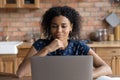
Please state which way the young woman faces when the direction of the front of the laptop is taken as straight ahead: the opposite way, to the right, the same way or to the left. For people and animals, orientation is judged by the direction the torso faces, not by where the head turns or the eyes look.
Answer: the opposite way

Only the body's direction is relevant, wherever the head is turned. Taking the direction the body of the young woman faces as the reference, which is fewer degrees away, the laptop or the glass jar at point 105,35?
the laptop

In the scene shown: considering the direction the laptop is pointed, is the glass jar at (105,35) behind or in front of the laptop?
in front

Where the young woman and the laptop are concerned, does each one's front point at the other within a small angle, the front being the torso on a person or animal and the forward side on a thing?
yes

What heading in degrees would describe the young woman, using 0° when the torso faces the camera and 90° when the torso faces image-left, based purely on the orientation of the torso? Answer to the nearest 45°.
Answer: approximately 0°

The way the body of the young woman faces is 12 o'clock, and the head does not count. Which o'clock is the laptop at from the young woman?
The laptop is roughly at 12 o'clock from the young woman.

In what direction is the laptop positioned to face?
away from the camera

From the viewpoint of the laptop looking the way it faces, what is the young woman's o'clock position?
The young woman is roughly at 12 o'clock from the laptop.

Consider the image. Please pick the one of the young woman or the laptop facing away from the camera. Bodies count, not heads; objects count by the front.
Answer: the laptop

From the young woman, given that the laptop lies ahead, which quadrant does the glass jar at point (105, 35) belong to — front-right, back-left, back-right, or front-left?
back-left

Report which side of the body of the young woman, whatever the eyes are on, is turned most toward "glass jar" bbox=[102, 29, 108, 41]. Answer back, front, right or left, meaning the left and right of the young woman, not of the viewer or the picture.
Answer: back

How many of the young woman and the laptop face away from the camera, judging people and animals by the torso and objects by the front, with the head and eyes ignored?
1
